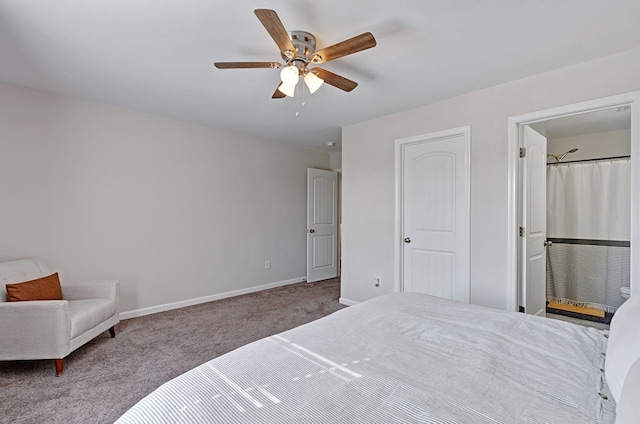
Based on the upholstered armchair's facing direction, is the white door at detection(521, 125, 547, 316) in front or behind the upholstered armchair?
in front

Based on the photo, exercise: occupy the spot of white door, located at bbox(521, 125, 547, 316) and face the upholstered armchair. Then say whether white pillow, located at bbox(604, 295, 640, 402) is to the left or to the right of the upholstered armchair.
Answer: left

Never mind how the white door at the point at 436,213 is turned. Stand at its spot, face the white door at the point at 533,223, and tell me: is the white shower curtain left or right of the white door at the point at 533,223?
left

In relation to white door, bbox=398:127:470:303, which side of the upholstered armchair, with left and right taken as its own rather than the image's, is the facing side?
front

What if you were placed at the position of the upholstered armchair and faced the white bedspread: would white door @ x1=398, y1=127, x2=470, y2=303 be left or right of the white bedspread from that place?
left

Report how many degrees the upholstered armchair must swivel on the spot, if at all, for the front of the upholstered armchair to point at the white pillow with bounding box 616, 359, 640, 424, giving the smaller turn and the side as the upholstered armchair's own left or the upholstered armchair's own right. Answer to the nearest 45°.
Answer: approximately 45° to the upholstered armchair's own right

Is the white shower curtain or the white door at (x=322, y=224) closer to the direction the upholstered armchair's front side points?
the white shower curtain

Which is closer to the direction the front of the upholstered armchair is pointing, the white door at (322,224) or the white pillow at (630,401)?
the white pillow

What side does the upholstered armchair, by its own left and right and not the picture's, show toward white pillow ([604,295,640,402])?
front

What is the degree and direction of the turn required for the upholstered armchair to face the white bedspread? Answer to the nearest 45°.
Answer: approximately 45° to its right
